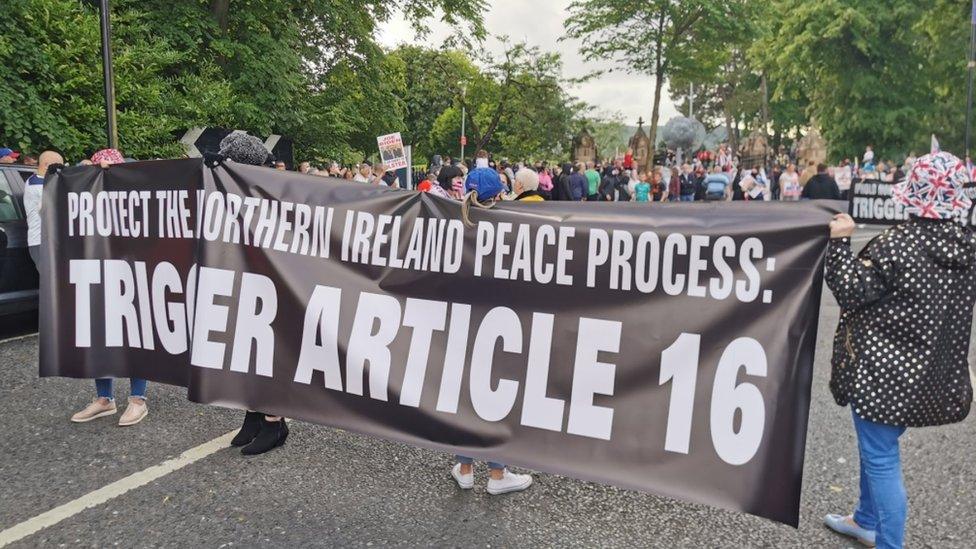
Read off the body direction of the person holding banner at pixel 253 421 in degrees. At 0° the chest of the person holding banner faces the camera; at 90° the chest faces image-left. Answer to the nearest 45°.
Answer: approximately 45°

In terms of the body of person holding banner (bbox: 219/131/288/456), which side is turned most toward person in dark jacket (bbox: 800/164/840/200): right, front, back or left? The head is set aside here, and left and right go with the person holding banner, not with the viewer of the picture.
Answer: back

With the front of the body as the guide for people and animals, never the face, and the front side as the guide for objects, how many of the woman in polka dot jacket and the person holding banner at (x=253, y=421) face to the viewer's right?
0

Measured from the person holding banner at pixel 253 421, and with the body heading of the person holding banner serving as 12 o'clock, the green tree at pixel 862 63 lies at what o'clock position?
The green tree is roughly at 6 o'clock from the person holding banner.

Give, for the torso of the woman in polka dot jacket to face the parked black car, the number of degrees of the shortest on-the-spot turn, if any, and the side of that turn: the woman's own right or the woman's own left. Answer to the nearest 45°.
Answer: approximately 45° to the woman's own left

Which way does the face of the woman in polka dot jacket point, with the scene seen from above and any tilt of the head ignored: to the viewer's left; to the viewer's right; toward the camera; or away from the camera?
away from the camera

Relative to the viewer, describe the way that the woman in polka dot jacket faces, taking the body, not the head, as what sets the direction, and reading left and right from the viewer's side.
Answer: facing away from the viewer and to the left of the viewer

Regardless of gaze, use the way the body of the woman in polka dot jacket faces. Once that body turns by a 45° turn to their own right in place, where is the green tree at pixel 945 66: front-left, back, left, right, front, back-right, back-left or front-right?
front

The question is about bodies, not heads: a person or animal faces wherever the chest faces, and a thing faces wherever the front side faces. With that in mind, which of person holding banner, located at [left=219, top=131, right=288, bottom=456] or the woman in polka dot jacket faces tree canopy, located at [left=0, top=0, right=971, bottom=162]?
the woman in polka dot jacket

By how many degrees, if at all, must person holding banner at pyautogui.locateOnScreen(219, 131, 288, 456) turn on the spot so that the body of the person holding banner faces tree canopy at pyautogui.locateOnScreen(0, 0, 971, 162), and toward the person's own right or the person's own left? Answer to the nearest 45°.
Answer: approximately 135° to the person's own right

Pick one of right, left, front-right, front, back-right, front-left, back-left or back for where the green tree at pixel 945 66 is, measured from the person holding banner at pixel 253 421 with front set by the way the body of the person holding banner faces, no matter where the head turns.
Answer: back

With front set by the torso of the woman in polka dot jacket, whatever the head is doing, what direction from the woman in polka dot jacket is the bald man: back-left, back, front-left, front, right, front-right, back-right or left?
front-left
